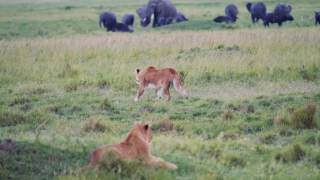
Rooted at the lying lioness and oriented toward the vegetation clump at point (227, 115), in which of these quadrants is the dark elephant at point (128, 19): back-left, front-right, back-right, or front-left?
front-left
